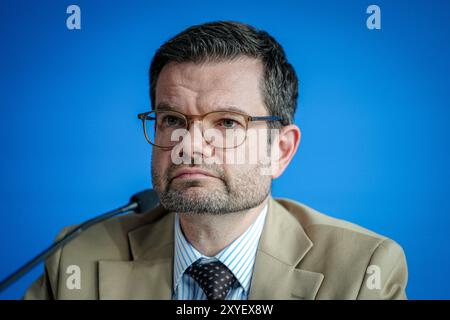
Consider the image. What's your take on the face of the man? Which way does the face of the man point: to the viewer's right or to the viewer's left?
to the viewer's left

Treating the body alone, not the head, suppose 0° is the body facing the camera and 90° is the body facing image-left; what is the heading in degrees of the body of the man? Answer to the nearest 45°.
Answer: approximately 0°
